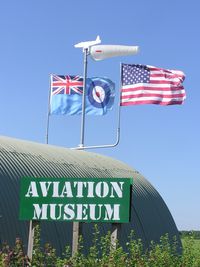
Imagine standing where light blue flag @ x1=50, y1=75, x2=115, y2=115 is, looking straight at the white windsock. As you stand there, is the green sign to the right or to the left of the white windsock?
right

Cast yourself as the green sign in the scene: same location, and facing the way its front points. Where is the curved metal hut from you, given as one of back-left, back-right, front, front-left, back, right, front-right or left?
back

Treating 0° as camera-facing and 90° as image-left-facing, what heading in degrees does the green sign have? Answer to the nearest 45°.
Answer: approximately 0°

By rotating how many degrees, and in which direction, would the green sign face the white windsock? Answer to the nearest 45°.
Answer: approximately 180°

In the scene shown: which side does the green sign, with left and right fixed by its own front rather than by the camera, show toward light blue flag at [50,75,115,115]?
back

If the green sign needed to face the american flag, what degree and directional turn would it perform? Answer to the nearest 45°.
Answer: approximately 180°

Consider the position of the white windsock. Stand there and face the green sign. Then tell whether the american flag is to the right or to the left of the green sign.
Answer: left
